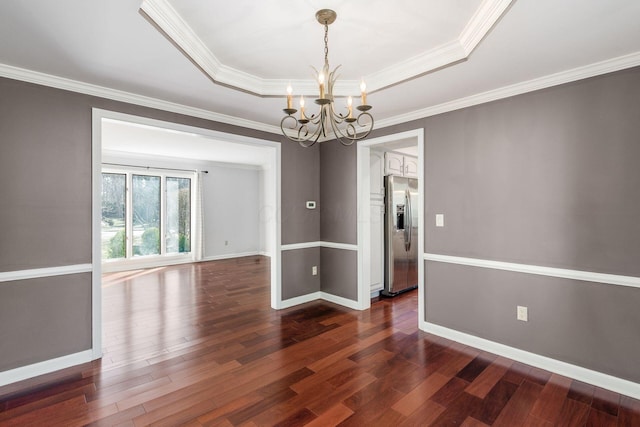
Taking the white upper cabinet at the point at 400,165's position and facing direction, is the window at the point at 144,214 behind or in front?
behind

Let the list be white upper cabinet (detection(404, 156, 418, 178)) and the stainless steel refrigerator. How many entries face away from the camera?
0

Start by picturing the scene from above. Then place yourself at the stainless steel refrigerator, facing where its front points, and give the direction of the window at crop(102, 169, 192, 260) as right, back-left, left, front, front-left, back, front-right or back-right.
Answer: back-right

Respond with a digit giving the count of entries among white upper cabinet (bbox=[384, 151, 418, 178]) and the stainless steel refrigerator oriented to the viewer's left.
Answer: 0
